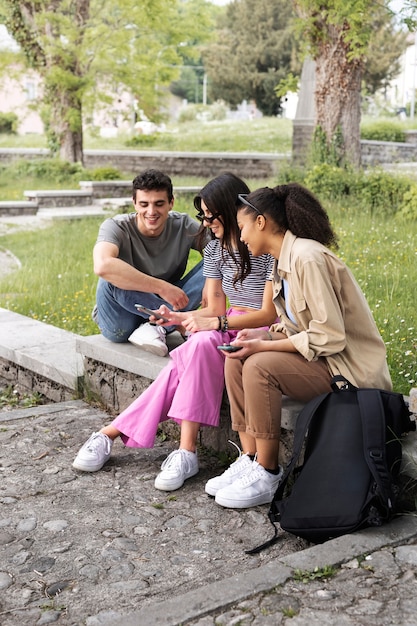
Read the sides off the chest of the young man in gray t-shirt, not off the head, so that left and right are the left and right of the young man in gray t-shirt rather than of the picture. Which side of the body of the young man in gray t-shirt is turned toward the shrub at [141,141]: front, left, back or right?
back

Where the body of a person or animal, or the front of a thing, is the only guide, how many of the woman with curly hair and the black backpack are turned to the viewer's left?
1

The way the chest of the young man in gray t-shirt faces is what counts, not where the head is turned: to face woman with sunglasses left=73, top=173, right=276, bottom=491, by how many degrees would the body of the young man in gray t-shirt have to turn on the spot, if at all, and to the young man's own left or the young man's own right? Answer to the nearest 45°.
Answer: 0° — they already face them

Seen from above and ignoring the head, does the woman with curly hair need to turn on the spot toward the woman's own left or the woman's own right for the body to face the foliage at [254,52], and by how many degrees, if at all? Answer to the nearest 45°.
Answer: approximately 90° to the woman's own right

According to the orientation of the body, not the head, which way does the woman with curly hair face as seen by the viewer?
to the viewer's left

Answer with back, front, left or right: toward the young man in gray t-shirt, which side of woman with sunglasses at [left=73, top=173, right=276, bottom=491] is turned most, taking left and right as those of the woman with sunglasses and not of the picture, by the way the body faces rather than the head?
right

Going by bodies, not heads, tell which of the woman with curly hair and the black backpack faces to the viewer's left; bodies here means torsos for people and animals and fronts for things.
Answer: the woman with curly hair

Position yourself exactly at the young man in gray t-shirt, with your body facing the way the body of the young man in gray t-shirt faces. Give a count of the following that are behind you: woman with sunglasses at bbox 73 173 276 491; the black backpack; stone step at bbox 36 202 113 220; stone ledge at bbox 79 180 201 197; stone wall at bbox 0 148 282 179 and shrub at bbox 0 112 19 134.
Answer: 4
